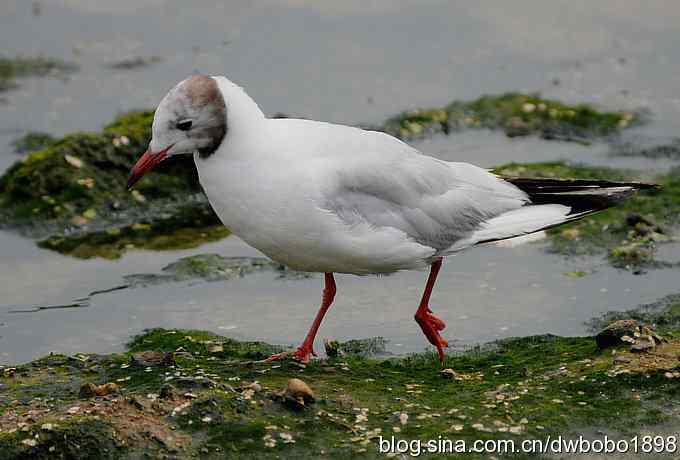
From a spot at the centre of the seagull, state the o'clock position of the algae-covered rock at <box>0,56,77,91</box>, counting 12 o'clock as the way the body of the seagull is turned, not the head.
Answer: The algae-covered rock is roughly at 2 o'clock from the seagull.

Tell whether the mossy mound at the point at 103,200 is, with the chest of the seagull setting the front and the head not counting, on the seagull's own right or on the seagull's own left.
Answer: on the seagull's own right

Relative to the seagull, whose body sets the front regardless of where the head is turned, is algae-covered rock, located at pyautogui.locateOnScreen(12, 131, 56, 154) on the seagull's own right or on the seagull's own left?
on the seagull's own right

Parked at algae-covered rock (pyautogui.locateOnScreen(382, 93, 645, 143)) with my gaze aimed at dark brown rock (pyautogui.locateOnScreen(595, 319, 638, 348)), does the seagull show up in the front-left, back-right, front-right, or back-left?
front-right

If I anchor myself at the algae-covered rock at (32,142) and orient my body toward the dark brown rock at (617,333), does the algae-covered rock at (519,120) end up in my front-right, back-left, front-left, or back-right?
front-left

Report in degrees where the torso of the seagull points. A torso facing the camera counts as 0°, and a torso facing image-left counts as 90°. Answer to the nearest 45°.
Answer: approximately 90°

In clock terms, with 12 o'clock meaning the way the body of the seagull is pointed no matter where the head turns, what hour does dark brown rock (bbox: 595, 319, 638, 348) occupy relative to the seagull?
The dark brown rock is roughly at 6 o'clock from the seagull.

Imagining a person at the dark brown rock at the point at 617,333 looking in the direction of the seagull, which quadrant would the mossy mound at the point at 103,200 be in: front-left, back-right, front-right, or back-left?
front-right

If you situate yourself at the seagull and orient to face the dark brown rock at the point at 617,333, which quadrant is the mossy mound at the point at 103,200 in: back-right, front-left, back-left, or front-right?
back-left

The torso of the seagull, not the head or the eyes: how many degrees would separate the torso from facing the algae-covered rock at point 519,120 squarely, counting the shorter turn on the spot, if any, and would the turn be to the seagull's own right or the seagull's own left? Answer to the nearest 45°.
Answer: approximately 90° to the seagull's own right

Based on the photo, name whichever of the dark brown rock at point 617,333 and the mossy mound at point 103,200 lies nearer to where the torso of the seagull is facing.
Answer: the mossy mound
